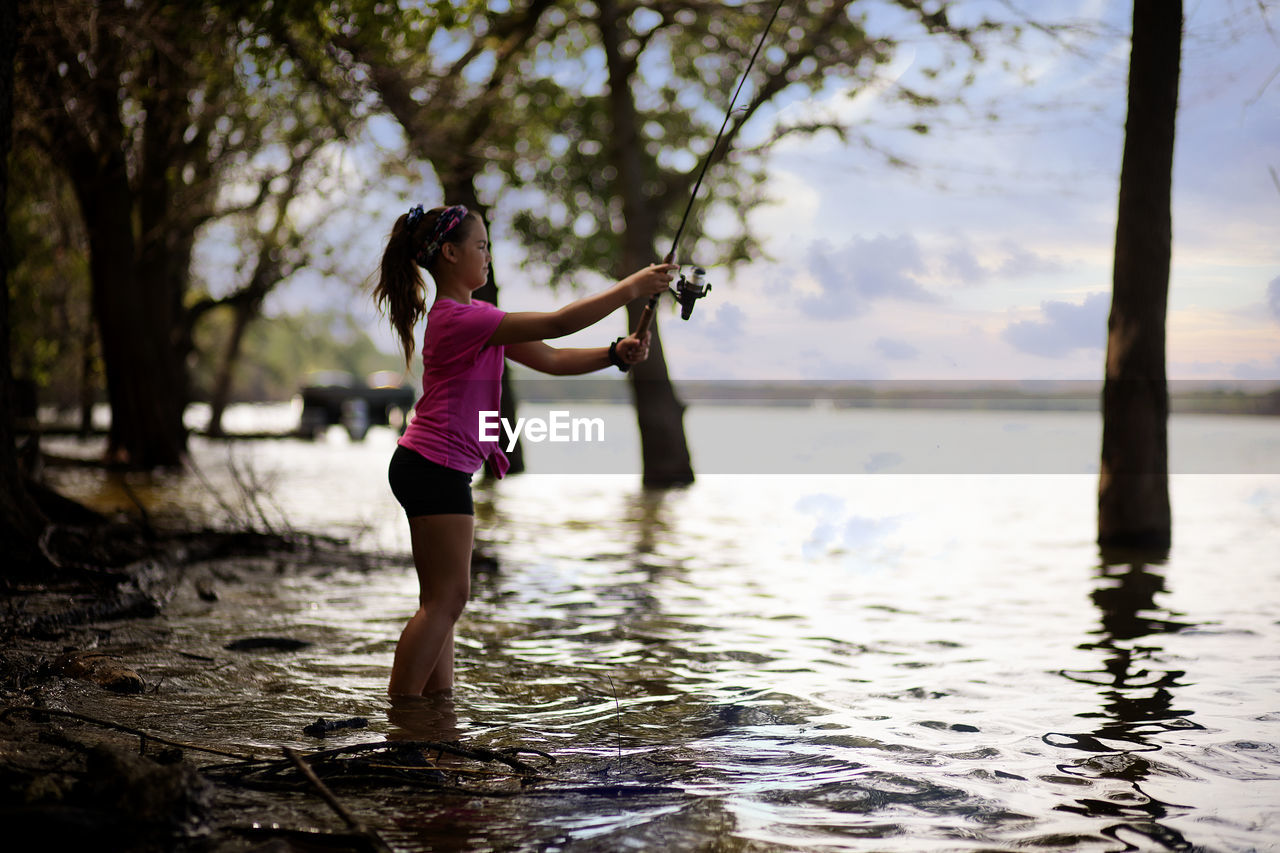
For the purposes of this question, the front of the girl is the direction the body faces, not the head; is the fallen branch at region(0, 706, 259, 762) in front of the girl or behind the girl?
behind

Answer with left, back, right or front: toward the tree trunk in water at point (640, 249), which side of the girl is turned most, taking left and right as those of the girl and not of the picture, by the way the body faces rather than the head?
left

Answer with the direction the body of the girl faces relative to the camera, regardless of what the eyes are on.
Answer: to the viewer's right

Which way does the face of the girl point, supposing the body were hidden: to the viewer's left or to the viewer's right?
to the viewer's right

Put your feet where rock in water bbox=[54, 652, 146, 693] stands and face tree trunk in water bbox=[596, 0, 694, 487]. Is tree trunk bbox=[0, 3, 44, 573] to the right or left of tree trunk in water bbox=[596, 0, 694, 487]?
left

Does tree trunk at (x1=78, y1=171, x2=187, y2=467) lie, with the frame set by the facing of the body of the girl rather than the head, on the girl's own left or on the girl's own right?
on the girl's own left

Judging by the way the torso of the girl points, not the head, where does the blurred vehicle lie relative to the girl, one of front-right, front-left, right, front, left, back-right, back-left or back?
left

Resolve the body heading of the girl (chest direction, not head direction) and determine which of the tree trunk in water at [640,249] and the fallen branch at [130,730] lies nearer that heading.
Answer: the tree trunk in water

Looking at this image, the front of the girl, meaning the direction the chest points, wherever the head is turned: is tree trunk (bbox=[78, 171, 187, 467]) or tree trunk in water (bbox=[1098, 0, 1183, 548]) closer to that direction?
the tree trunk in water
